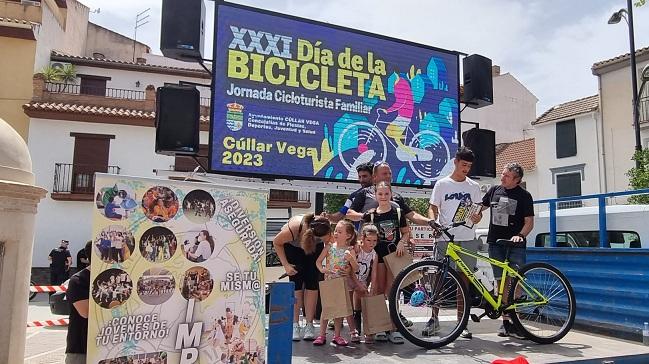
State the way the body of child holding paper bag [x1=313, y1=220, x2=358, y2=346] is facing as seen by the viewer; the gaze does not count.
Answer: toward the camera

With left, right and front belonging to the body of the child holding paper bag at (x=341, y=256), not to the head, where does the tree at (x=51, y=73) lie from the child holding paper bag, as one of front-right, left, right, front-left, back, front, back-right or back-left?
back-right

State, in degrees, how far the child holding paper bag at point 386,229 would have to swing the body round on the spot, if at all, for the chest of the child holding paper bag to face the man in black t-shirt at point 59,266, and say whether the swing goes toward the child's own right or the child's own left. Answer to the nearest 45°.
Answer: approximately 135° to the child's own right

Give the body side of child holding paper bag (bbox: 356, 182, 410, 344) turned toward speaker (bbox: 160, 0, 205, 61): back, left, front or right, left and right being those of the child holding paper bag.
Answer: right

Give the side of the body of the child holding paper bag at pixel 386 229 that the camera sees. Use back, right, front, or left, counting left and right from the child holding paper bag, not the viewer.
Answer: front

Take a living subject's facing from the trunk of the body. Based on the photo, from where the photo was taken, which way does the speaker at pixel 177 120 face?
toward the camera

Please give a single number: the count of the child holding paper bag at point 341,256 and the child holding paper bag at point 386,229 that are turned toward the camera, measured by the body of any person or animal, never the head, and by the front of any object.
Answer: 2

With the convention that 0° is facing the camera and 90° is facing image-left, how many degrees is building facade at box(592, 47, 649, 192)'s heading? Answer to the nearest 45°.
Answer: approximately 45°

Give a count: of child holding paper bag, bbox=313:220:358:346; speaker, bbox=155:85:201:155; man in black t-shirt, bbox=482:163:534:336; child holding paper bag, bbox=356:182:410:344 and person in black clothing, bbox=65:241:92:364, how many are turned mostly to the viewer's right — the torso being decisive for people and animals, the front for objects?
1

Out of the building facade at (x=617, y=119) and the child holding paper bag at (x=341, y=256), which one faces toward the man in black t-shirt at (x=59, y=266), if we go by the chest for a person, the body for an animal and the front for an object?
the building facade

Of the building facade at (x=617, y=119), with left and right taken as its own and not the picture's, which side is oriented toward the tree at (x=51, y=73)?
front

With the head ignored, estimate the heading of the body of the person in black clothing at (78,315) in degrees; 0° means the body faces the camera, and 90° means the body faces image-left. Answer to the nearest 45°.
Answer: approximately 270°

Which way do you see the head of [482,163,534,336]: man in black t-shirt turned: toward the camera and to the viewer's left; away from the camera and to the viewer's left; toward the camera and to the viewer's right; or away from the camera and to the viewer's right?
toward the camera and to the viewer's left

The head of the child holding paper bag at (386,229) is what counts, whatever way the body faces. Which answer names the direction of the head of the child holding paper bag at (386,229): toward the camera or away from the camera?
toward the camera

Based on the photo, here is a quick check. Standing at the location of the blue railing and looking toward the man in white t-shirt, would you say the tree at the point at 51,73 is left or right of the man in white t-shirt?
right

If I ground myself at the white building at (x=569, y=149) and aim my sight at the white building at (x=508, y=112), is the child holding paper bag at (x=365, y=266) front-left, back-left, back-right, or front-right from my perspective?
back-left

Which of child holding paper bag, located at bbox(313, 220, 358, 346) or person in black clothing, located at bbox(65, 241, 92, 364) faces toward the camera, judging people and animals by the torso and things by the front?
the child holding paper bag

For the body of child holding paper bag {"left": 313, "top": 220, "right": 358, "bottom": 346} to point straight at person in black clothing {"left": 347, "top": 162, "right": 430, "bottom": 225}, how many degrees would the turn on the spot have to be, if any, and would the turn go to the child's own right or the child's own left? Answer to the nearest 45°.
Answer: approximately 135° to the child's own left
